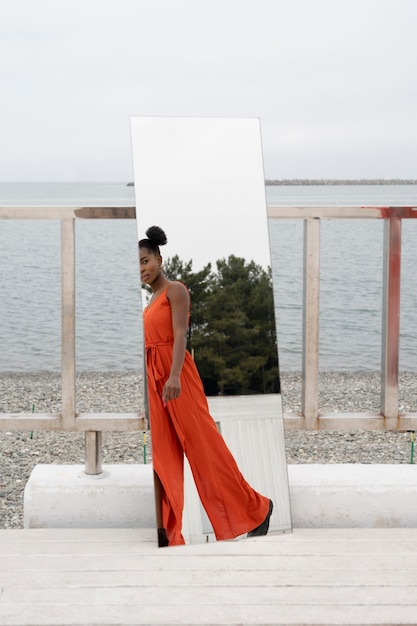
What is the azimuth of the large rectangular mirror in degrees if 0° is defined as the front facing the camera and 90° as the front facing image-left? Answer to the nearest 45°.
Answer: approximately 0°

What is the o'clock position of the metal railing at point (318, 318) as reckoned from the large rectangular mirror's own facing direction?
The metal railing is roughly at 8 o'clock from the large rectangular mirror.
